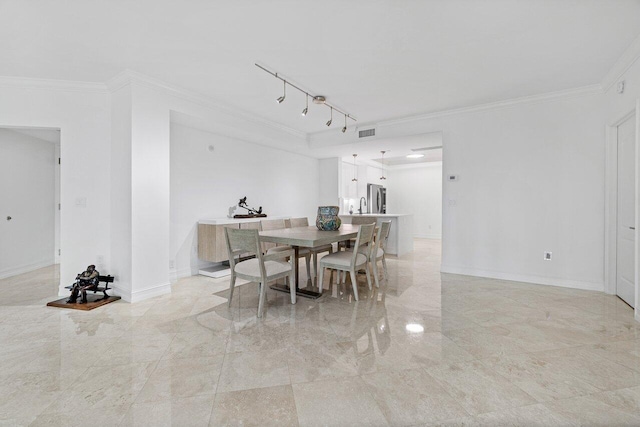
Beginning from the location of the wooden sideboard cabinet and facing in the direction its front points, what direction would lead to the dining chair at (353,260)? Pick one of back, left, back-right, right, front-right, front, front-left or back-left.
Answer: front

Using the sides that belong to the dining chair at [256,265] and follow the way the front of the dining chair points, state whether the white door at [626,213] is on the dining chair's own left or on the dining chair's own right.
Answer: on the dining chair's own right

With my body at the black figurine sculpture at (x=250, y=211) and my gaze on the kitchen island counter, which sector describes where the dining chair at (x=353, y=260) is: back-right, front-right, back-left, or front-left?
front-right

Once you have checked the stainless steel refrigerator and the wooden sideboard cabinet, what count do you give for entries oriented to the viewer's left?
0

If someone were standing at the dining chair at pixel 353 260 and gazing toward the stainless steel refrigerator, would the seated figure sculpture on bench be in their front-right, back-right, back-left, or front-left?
back-left

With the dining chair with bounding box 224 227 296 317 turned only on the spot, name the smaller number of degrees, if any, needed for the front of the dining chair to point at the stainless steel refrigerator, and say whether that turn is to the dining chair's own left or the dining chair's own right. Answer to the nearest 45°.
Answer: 0° — it already faces it

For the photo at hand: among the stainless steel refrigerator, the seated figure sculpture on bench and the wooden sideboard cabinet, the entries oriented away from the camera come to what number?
0

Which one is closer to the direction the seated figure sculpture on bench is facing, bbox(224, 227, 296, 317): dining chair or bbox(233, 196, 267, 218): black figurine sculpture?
the dining chair

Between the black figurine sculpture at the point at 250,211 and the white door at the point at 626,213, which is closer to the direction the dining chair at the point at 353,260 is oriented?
the black figurine sculpture

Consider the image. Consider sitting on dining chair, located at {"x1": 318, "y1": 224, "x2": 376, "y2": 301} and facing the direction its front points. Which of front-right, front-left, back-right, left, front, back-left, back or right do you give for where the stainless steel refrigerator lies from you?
front-right

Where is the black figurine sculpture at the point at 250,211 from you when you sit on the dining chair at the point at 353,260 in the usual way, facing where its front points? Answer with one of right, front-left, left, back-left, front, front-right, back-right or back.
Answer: front

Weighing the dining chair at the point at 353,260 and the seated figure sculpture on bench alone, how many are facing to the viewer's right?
0

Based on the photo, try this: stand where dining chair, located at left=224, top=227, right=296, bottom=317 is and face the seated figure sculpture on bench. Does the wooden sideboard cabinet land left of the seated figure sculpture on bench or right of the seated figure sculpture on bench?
right

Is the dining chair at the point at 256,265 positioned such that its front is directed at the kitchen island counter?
yes

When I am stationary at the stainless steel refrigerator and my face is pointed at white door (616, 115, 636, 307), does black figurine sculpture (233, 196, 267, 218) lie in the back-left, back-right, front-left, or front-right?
front-right

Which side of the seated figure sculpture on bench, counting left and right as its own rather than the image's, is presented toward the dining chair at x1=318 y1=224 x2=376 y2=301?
left

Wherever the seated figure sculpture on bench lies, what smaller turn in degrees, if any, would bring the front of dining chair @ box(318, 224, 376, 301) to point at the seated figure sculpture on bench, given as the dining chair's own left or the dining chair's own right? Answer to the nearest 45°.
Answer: approximately 45° to the dining chair's own left

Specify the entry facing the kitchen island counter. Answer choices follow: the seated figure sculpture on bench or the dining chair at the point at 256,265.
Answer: the dining chair

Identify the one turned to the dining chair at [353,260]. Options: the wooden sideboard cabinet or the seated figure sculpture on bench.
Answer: the wooden sideboard cabinet
